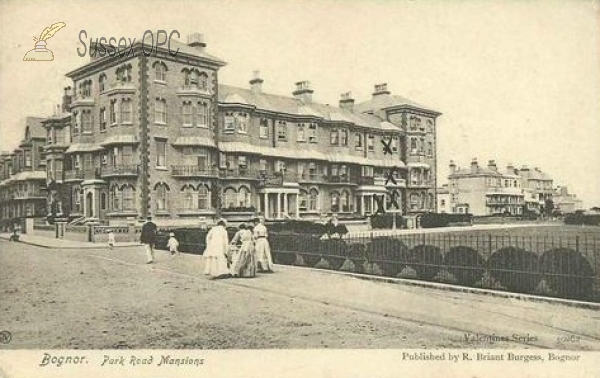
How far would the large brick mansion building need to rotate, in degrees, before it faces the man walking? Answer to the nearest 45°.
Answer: approximately 45° to its right

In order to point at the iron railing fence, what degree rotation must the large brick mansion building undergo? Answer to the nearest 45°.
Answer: approximately 45° to its right

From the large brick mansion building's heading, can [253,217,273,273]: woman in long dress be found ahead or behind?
ahead

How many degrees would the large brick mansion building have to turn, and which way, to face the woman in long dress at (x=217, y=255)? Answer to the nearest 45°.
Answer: approximately 45° to its right

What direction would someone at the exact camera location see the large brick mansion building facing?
facing the viewer and to the right of the viewer

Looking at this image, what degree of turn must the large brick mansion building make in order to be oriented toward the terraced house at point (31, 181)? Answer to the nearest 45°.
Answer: approximately 180°

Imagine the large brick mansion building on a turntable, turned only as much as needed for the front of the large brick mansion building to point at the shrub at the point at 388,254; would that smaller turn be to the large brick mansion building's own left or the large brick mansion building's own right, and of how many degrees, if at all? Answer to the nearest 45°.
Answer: approximately 45° to the large brick mansion building's own right

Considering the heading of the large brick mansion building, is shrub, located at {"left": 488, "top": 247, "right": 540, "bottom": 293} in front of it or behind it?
in front

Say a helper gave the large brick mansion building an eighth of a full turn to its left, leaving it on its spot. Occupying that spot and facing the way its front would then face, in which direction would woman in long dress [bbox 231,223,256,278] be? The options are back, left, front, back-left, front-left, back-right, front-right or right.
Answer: right

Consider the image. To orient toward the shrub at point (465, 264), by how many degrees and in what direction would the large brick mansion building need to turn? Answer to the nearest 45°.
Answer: approximately 45° to its right
